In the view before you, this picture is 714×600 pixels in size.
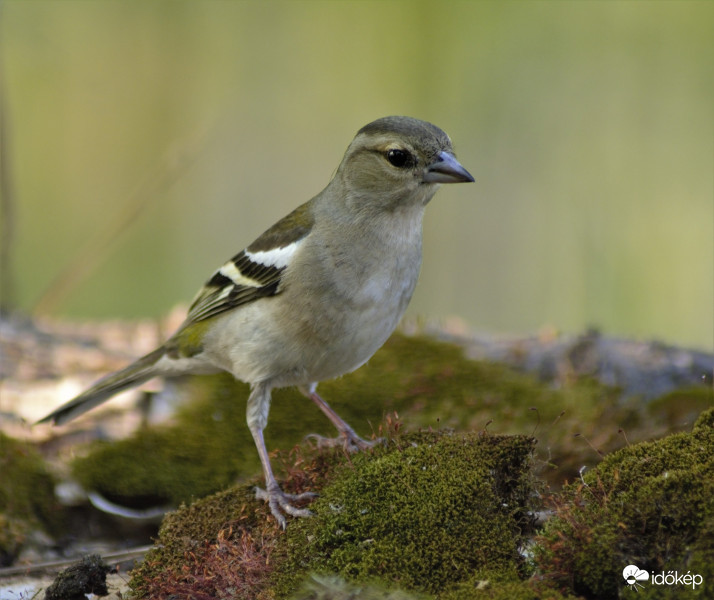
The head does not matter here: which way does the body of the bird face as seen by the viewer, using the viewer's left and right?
facing the viewer and to the right of the viewer

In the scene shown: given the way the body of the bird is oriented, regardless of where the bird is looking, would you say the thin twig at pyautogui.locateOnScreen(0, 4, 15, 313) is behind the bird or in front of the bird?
behind
